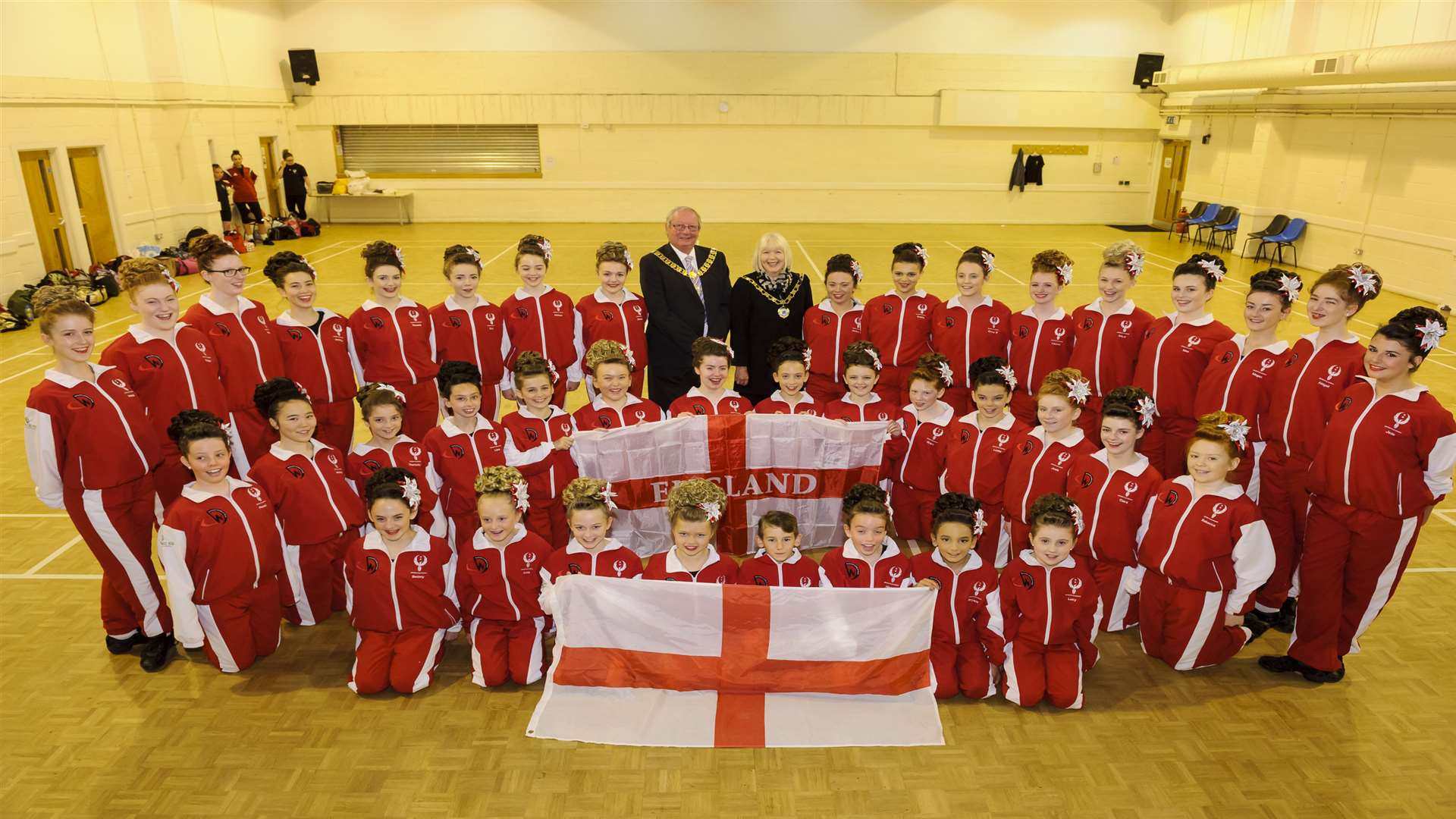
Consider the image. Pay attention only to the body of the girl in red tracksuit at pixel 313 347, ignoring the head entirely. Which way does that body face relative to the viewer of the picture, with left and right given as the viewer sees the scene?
facing the viewer

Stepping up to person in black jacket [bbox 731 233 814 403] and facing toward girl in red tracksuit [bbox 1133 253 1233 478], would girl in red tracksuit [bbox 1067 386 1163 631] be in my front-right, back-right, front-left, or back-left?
front-right

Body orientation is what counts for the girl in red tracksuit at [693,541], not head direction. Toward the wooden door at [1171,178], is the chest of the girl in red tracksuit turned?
no

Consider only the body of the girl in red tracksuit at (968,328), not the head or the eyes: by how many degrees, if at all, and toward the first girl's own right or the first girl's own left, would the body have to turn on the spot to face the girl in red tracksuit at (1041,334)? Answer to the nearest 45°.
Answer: approximately 90° to the first girl's own left

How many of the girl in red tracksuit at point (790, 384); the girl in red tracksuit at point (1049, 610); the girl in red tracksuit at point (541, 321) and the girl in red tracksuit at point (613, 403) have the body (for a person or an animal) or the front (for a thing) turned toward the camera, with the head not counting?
4

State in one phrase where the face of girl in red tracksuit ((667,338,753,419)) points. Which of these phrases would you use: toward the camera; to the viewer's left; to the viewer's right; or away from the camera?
toward the camera

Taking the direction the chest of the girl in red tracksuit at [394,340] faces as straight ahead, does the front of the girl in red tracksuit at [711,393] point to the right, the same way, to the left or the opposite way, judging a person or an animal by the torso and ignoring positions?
the same way

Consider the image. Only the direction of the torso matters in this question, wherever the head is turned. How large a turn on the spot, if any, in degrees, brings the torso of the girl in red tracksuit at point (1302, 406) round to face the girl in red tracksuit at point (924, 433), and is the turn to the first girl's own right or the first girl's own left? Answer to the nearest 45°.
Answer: approximately 45° to the first girl's own right

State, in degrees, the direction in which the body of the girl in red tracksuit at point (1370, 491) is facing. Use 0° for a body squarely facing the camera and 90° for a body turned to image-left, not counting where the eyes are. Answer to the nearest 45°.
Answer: approximately 45°

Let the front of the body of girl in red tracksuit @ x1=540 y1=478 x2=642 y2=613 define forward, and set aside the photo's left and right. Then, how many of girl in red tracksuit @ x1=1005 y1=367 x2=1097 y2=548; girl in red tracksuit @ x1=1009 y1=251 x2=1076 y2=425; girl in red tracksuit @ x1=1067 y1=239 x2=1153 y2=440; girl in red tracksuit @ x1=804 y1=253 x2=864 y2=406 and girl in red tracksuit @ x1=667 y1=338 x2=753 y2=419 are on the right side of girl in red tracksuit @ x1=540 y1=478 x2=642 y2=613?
0

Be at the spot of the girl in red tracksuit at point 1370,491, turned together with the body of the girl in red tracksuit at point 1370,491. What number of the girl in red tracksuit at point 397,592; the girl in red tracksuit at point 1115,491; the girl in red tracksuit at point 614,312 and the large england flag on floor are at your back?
0

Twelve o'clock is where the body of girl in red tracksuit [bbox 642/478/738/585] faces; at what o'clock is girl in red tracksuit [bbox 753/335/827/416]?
girl in red tracksuit [bbox 753/335/827/416] is roughly at 7 o'clock from girl in red tracksuit [bbox 642/478/738/585].

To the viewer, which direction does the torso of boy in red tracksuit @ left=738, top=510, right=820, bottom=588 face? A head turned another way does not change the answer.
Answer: toward the camera

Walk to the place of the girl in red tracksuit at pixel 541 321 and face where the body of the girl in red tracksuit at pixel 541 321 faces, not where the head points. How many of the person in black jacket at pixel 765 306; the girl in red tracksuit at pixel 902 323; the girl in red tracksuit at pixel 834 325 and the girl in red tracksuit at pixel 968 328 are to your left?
4

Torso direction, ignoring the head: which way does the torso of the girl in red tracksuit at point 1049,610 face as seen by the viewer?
toward the camera

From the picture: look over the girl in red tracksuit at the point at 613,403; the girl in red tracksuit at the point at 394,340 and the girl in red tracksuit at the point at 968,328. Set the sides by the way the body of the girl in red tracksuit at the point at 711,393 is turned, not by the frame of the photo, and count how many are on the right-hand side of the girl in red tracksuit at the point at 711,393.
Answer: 2

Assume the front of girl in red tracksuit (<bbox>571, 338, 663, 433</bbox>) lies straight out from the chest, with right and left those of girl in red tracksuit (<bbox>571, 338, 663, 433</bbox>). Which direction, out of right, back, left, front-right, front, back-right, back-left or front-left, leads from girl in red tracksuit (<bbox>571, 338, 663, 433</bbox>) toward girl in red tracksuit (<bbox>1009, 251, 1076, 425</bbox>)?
left
